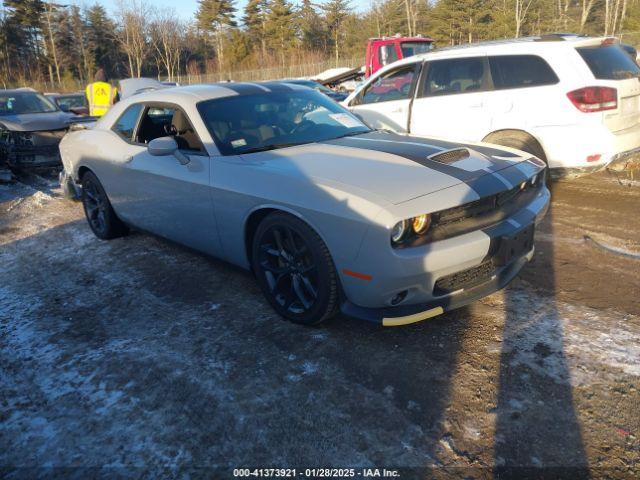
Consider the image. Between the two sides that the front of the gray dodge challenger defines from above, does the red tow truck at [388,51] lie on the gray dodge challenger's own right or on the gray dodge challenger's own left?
on the gray dodge challenger's own left

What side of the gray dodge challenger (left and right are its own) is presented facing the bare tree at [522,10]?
left

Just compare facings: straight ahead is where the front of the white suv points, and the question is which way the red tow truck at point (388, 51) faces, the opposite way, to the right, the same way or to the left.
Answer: the opposite way

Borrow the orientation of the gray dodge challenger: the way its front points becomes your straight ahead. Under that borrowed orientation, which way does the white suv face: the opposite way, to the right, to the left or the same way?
the opposite way

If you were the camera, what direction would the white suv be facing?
facing away from the viewer and to the left of the viewer

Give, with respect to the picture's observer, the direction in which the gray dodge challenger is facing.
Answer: facing the viewer and to the right of the viewer

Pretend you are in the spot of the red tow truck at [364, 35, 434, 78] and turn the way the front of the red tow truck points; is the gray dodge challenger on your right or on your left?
on your right

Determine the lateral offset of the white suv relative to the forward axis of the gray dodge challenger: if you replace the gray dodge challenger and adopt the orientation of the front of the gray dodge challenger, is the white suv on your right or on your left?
on your left

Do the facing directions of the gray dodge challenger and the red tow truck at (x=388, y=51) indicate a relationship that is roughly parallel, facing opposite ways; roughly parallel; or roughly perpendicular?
roughly parallel

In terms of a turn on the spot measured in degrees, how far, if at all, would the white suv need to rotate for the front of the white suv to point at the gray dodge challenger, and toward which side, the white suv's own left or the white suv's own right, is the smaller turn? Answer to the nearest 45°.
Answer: approximately 90° to the white suv's own left

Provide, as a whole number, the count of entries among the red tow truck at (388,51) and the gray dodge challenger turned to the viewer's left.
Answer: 0
